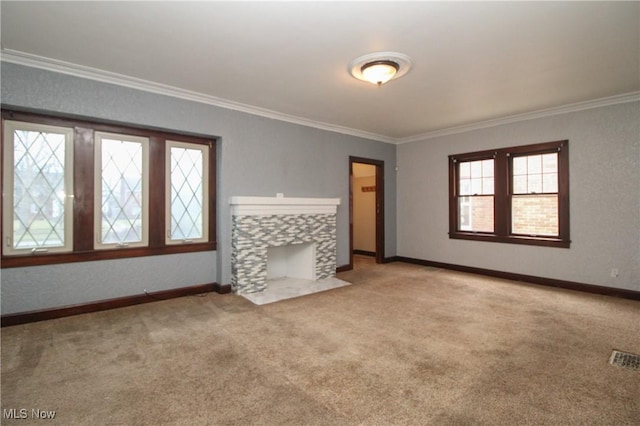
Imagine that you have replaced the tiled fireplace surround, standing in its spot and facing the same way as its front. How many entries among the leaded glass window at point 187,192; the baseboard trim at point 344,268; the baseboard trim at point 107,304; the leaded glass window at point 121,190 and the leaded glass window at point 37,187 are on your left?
1

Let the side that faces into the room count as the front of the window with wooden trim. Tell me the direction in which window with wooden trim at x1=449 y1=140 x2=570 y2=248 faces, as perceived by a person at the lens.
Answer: facing the viewer and to the left of the viewer

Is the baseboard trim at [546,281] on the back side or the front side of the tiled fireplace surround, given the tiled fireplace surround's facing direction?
on the front side

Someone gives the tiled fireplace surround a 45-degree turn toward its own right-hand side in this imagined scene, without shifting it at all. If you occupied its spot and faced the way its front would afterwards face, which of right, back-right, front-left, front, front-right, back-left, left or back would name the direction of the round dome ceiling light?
front-left

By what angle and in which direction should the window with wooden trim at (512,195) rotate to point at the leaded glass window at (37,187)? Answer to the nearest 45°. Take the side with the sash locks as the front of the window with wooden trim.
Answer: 0° — it already faces it

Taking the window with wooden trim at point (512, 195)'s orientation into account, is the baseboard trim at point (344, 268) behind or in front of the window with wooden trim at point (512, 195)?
in front

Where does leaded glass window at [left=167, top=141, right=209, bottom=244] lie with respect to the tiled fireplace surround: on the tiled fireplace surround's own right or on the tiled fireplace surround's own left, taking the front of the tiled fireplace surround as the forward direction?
on the tiled fireplace surround's own right

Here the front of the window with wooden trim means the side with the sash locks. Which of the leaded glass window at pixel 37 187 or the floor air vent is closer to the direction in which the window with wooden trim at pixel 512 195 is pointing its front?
the leaded glass window

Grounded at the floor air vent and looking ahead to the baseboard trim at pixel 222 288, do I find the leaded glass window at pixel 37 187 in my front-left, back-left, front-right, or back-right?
front-left

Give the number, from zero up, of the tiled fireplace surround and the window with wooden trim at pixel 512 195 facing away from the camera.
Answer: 0

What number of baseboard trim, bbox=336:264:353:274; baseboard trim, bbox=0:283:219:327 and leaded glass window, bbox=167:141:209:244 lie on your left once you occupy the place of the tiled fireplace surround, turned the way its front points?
1

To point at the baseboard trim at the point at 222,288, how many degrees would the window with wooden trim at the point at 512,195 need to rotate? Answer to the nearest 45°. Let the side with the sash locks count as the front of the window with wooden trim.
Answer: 0° — it already faces it

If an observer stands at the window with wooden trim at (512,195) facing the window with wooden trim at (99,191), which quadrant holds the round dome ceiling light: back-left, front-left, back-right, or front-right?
front-left

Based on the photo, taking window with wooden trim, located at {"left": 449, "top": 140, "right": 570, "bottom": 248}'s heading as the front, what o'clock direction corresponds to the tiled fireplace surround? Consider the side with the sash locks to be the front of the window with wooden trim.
The tiled fireplace surround is roughly at 12 o'clock from the window with wooden trim.

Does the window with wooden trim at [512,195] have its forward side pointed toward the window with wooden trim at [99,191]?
yes
